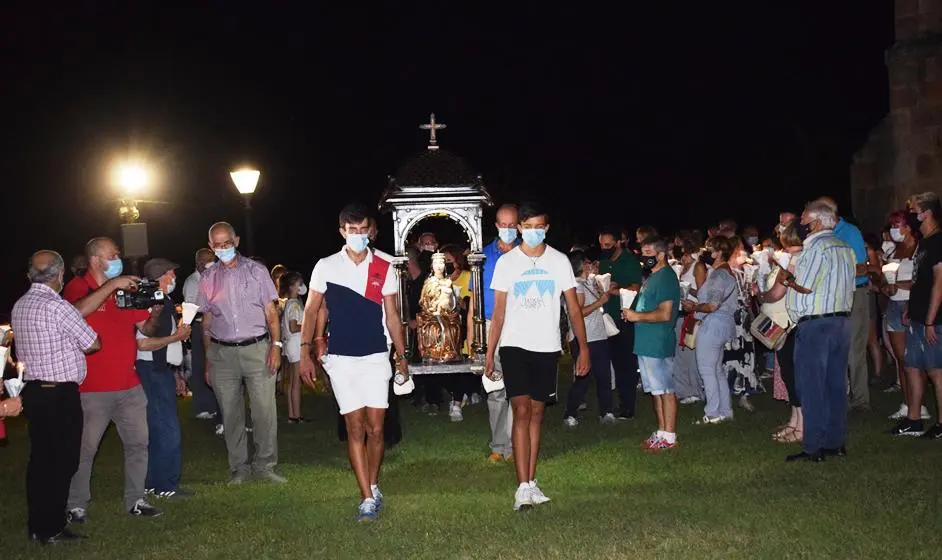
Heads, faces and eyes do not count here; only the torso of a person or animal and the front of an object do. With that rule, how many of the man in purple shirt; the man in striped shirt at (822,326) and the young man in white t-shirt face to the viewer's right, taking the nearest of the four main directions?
0

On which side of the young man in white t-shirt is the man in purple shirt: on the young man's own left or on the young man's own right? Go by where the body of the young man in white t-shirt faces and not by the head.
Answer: on the young man's own right

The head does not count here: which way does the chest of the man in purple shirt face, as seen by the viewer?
toward the camera

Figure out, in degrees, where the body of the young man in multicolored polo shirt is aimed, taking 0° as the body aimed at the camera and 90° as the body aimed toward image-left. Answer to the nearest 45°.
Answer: approximately 0°

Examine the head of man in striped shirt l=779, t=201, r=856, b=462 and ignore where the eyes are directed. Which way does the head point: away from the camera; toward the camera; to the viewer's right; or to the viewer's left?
to the viewer's left

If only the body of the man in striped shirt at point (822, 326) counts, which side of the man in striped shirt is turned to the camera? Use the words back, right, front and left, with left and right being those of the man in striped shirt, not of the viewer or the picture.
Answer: left

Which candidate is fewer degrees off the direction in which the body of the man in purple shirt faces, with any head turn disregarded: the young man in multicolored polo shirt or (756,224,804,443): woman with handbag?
the young man in multicolored polo shirt

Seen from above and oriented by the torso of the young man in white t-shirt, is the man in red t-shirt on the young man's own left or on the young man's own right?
on the young man's own right

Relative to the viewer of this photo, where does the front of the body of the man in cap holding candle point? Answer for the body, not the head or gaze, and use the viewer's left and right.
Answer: facing to the right of the viewer

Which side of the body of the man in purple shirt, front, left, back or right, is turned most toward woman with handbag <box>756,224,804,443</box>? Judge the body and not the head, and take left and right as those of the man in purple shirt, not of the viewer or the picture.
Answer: left

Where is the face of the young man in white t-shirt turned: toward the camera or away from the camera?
toward the camera

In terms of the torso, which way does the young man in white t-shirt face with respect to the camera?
toward the camera
